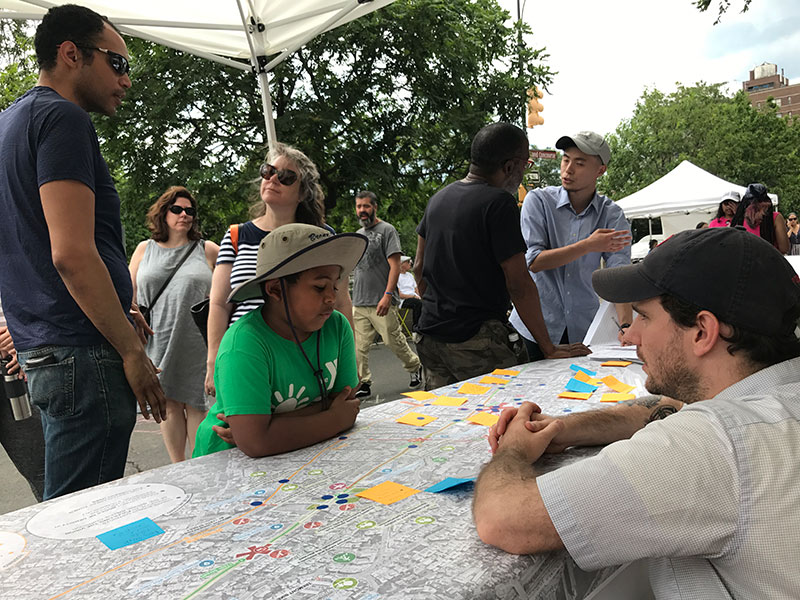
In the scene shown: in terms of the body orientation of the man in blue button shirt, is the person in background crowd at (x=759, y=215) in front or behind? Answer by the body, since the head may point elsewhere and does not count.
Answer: behind

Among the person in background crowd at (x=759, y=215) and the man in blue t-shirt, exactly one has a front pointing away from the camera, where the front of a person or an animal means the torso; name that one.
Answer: the person in background crowd

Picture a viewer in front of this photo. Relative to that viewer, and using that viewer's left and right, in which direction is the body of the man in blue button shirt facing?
facing the viewer

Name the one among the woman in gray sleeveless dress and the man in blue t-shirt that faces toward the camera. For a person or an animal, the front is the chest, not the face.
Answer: the woman in gray sleeveless dress

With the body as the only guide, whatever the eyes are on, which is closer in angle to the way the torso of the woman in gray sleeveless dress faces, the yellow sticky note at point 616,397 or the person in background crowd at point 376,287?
the yellow sticky note

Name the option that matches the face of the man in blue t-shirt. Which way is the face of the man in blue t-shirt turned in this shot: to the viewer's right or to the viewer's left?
to the viewer's right

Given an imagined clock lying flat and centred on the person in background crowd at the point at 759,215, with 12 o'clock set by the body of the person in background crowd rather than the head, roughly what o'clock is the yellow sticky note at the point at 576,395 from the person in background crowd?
The yellow sticky note is roughly at 6 o'clock from the person in background crowd.

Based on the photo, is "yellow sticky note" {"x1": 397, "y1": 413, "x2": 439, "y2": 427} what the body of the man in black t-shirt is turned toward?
no

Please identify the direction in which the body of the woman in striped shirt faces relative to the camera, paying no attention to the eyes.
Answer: toward the camera

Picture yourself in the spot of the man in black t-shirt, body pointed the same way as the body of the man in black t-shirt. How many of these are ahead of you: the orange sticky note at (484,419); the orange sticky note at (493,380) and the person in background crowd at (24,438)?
0

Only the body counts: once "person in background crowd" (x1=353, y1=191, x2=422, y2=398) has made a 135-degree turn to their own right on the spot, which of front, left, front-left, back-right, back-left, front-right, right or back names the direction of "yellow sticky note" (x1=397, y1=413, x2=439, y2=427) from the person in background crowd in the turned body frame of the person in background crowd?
back

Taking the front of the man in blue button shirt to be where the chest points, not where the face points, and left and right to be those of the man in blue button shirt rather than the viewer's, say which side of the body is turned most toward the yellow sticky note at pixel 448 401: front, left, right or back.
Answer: front

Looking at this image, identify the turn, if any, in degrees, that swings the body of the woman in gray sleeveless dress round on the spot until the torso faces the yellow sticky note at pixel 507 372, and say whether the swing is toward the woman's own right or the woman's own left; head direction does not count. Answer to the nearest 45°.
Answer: approximately 45° to the woman's own left

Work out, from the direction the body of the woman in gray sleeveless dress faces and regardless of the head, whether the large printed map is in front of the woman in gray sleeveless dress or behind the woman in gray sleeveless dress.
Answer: in front
